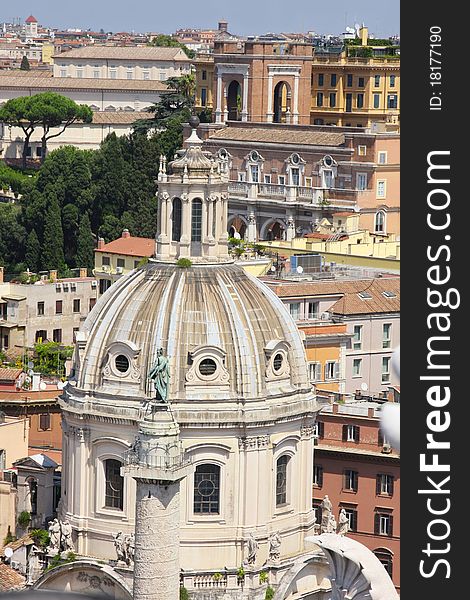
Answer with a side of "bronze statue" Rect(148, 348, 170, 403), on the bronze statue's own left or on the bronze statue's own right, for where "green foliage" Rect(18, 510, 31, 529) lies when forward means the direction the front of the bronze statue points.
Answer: on the bronze statue's own right

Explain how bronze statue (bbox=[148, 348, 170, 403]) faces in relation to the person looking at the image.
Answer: facing the viewer and to the left of the viewer
